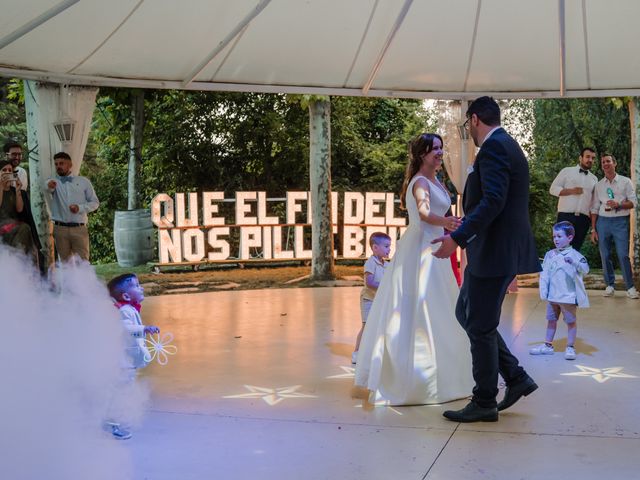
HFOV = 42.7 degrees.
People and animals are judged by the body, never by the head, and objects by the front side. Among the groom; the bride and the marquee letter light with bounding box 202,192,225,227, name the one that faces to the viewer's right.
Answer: the bride

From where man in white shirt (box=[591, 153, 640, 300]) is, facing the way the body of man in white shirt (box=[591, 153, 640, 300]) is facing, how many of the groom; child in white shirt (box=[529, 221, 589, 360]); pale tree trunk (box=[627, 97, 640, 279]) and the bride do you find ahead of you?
3

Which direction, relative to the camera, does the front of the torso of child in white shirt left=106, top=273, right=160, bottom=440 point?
to the viewer's right

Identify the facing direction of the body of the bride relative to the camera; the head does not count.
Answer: to the viewer's right

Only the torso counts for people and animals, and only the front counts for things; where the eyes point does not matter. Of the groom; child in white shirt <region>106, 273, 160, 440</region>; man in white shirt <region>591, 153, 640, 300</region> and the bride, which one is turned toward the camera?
the man in white shirt

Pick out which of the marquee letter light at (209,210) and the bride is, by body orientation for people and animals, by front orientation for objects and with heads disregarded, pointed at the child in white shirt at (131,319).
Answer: the marquee letter light

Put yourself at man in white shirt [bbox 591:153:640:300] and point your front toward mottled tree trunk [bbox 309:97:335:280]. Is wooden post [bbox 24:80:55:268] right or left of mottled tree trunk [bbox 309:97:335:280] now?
left

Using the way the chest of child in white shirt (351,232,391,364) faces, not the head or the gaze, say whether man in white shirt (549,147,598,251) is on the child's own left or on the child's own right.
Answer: on the child's own left

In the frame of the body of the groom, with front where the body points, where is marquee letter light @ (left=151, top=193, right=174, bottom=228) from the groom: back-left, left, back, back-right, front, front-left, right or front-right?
front-right

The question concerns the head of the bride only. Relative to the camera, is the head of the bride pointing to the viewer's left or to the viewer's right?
to the viewer's right

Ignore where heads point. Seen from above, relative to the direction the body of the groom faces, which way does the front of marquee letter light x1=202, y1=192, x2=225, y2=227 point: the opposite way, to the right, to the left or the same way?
to the left

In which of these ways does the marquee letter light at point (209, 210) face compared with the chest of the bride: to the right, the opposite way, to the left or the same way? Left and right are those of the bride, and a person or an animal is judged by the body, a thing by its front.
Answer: to the right
